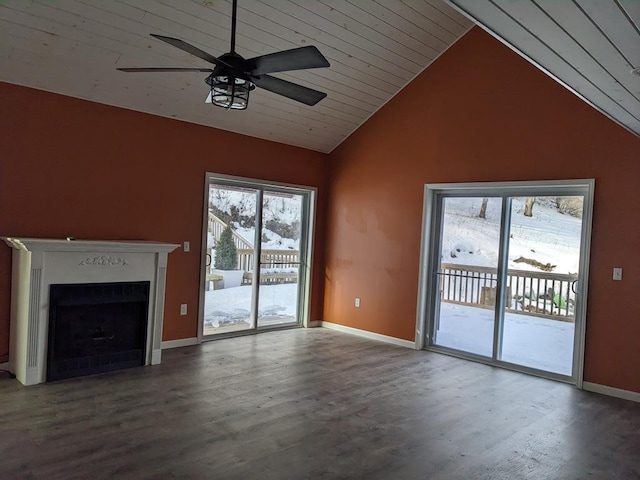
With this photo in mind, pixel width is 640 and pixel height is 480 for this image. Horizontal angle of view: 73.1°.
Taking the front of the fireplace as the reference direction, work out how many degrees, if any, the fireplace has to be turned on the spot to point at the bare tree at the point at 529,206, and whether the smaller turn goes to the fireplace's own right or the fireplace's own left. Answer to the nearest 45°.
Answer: approximately 45° to the fireplace's own left

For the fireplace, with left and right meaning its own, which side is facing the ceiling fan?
front

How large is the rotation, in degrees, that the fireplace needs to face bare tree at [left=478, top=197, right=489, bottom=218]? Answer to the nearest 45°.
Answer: approximately 45° to its left

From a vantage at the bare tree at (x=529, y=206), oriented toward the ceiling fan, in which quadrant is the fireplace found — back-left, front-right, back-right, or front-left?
front-right

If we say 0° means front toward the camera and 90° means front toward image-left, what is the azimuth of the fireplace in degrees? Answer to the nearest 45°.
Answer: approximately 315°

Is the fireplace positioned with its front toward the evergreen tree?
no

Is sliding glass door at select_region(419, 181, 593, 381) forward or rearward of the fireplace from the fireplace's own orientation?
forward

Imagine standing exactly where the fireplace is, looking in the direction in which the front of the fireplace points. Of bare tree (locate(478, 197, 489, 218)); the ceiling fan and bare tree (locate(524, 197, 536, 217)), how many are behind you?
0

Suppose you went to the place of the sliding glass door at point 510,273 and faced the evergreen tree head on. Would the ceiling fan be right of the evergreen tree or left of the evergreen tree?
left

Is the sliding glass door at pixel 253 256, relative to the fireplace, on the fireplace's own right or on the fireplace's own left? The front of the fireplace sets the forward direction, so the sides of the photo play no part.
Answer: on the fireplace's own left
